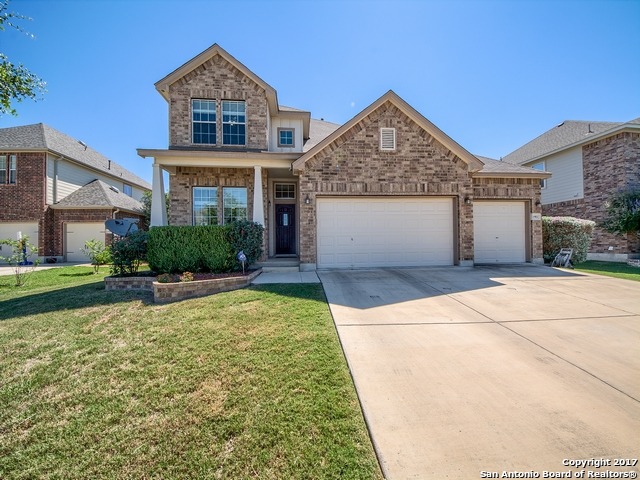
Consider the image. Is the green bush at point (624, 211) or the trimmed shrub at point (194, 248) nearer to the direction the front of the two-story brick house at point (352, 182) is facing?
the trimmed shrub

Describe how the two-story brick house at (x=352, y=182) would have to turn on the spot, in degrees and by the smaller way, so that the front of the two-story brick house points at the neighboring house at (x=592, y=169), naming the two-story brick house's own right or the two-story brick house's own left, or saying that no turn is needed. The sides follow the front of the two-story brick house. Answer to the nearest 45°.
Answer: approximately 135° to the two-story brick house's own left

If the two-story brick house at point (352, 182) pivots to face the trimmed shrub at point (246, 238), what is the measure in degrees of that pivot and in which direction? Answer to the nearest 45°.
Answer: approximately 45° to its right

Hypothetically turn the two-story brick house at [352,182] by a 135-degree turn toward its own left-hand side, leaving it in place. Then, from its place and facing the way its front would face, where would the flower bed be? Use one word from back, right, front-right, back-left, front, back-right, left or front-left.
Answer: back

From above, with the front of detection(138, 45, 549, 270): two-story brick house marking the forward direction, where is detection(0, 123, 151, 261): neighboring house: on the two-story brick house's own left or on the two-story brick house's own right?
on the two-story brick house's own right

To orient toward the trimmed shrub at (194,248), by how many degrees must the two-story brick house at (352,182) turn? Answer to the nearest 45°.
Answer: approximately 45° to its right

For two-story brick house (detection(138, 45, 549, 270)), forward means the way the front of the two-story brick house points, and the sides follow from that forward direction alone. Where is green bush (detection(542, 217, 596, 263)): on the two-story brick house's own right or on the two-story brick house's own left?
on the two-story brick house's own left

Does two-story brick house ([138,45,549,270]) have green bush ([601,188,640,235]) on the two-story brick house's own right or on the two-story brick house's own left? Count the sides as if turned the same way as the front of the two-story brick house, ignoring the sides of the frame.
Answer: on the two-story brick house's own left

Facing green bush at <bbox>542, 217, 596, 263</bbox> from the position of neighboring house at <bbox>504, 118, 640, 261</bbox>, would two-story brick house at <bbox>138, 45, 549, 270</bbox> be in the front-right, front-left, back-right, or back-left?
front-right

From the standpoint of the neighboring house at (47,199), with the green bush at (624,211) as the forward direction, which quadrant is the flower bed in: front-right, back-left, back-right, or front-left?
front-right

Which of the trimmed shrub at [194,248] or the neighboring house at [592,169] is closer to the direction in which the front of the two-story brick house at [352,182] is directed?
the trimmed shrub
